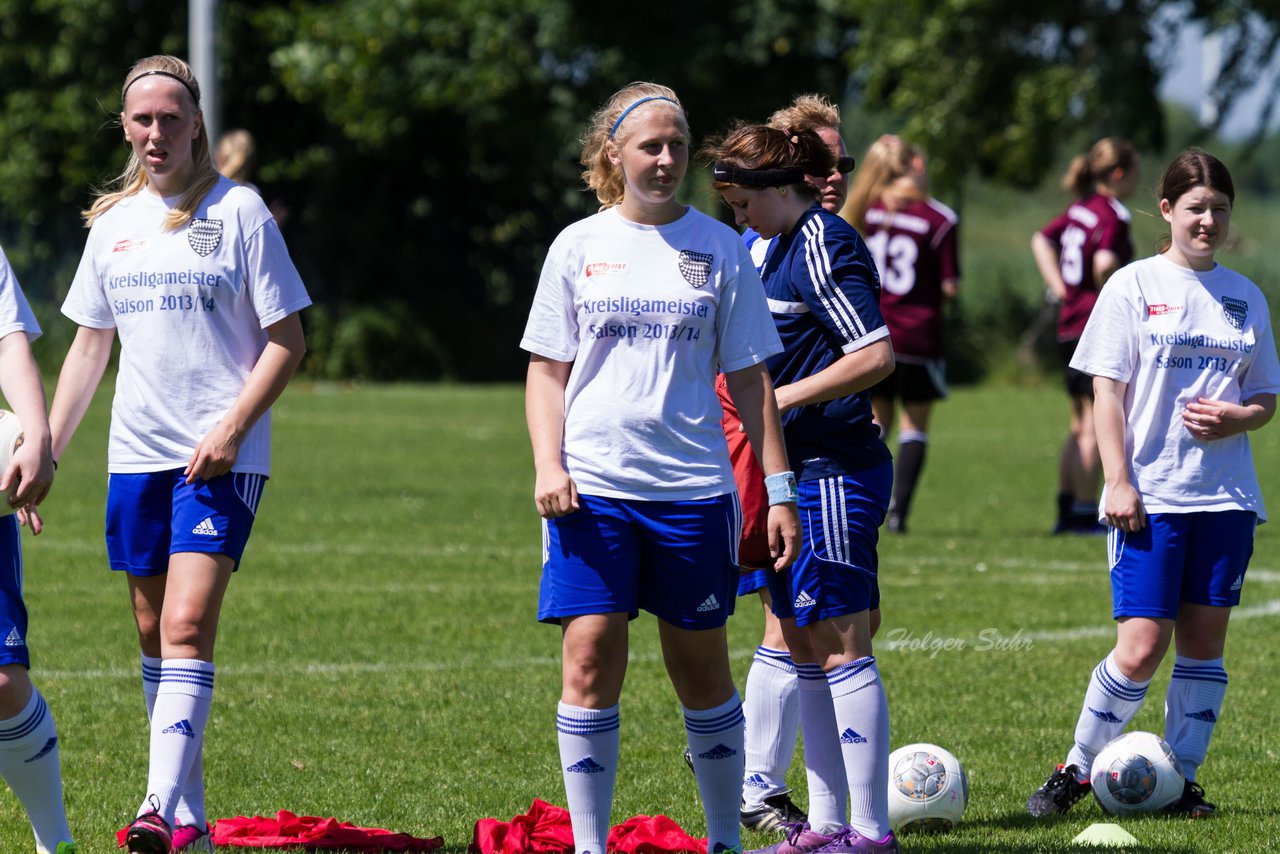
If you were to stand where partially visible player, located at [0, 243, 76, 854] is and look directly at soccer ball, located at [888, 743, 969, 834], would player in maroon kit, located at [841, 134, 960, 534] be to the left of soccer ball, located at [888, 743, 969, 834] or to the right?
left

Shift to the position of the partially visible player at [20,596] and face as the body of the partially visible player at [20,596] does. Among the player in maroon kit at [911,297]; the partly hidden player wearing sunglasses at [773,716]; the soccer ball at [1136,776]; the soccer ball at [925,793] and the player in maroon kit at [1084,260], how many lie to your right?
0

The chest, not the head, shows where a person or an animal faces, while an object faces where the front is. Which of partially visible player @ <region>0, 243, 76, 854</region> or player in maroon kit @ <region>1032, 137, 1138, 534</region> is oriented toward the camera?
the partially visible player

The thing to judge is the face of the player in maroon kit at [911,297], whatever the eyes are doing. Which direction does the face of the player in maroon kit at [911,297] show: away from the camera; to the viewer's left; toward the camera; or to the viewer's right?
away from the camera

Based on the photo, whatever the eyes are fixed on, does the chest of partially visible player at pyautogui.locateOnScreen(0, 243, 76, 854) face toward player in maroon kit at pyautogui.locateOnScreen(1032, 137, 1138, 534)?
no

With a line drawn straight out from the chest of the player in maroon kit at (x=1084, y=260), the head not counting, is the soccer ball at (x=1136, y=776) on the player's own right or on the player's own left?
on the player's own right

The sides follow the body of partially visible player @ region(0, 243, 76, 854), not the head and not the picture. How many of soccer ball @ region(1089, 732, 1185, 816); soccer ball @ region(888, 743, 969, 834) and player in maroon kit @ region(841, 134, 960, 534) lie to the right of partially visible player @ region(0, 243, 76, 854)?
0

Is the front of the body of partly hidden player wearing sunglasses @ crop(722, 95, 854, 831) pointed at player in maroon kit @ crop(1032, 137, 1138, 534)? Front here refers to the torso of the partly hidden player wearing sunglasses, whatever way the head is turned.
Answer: no

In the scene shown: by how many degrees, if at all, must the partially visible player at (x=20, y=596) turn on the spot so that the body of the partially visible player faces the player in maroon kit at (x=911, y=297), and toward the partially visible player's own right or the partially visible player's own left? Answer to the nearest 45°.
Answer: approximately 135° to the partially visible player's own left

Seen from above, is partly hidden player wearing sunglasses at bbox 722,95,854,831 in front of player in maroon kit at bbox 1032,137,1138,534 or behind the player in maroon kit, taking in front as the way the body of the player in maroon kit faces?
behind
